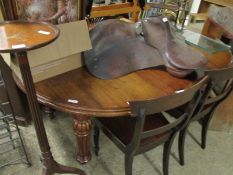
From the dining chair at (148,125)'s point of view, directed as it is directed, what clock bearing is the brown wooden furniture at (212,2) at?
The brown wooden furniture is roughly at 2 o'clock from the dining chair.

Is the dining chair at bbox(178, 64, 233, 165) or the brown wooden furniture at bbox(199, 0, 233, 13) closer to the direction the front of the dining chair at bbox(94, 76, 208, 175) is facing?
the brown wooden furniture

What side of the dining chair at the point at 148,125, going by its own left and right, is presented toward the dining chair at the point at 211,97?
right

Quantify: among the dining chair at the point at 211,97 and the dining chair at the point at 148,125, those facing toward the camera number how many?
0

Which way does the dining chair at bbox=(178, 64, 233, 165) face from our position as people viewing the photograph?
facing away from the viewer and to the left of the viewer

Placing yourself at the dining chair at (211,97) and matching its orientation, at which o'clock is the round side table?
The round side table is roughly at 9 o'clock from the dining chair.

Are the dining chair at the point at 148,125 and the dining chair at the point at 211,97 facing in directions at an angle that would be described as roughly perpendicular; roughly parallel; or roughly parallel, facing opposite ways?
roughly parallel

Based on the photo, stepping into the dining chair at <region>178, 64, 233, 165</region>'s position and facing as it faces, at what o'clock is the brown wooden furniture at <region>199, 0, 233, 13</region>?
The brown wooden furniture is roughly at 1 o'clock from the dining chair.

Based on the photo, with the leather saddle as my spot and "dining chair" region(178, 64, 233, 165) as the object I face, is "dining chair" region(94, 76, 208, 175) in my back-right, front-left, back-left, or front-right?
front-right

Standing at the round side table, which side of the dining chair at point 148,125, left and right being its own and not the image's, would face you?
left

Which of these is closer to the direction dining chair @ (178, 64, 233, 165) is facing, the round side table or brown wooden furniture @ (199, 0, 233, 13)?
the brown wooden furniture

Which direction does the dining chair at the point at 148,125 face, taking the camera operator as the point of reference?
facing away from the viewer and to the left of the viewer
